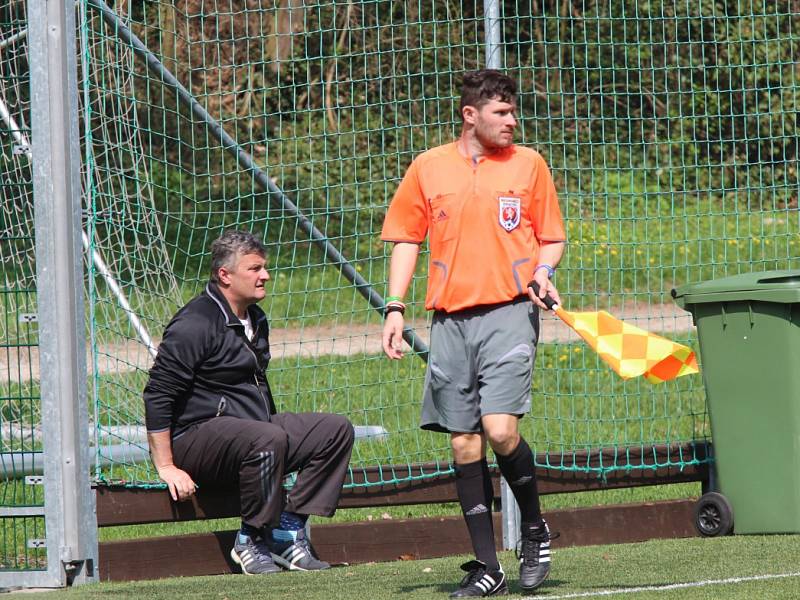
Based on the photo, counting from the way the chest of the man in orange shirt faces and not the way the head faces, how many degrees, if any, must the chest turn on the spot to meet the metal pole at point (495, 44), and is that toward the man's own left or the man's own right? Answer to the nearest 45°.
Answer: approximately 180°

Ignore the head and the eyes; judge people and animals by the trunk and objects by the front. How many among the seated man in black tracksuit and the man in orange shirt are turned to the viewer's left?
0

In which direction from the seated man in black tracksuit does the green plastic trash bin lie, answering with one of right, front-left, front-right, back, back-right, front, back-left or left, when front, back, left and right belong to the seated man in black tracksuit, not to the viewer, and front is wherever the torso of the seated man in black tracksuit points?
front-left

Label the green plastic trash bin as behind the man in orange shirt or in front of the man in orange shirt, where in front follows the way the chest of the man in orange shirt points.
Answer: behind

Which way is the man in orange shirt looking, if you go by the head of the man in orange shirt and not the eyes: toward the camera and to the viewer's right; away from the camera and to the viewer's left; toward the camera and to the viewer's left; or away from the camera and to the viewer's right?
toward the camera and to the viewer's right

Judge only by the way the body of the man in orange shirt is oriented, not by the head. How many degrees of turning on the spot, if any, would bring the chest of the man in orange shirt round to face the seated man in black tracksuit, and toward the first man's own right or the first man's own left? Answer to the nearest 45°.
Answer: approximately 135° to the first man's own right

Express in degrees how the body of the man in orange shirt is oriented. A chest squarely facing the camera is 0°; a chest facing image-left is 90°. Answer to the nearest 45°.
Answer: approximately 0°

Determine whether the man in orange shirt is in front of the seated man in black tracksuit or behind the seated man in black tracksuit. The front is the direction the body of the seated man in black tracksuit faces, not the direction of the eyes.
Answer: in front

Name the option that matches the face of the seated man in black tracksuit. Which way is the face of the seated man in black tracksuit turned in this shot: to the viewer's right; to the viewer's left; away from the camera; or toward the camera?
to the viewer's right

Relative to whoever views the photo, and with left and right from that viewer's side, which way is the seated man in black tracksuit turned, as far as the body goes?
facing the viewer and to the right of the viewer
